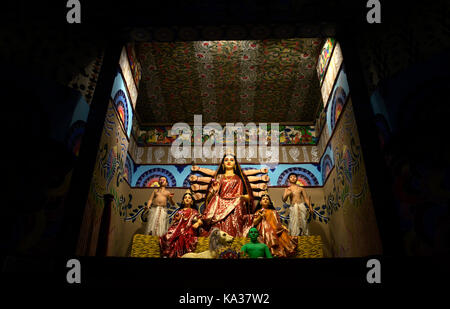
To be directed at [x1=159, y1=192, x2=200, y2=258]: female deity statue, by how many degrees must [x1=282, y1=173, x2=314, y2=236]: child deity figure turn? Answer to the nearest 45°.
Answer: approximately 45° to its right

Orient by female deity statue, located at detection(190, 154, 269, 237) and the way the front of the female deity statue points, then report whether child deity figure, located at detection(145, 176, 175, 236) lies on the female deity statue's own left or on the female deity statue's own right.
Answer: on the female deity statue's own right

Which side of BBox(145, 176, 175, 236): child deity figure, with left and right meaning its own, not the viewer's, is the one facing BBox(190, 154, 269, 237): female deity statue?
left

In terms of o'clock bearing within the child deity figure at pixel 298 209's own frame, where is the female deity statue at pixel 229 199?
The female deity statue is roughly at 2 o'clock from the child deity figure.

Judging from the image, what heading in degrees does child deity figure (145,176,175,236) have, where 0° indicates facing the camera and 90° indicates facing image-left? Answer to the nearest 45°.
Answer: approximately 0°

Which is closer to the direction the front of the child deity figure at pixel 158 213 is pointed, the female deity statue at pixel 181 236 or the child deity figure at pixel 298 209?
the female deity statue

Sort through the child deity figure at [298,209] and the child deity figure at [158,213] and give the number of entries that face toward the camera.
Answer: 2

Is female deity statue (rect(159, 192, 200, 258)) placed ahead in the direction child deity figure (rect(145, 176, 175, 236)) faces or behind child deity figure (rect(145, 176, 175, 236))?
ahead

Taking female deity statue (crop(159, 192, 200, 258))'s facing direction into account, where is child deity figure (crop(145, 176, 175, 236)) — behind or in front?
behind

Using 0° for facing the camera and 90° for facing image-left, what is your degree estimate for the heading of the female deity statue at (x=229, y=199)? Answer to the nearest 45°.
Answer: approximately 0°
